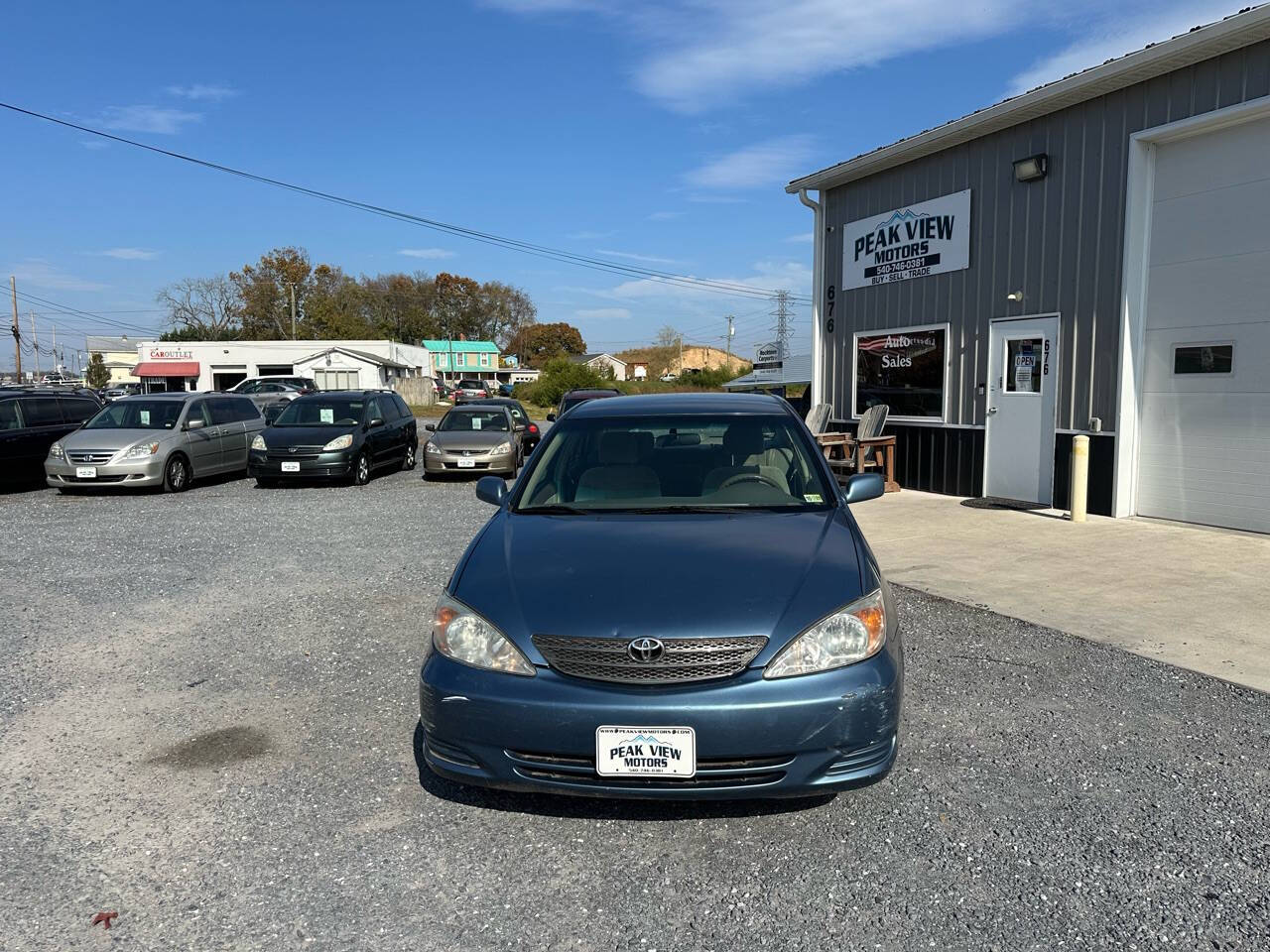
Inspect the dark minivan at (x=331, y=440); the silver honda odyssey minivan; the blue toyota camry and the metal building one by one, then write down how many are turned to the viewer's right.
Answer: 0

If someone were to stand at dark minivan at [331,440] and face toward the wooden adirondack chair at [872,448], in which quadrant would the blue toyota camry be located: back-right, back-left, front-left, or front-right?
front-right

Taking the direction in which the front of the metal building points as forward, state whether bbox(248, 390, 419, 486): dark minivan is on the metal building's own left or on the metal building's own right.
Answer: on the metal building's own right

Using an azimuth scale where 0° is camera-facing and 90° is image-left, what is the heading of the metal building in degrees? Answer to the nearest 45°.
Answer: approximately 45°

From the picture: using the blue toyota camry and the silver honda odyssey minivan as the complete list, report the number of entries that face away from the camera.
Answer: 0

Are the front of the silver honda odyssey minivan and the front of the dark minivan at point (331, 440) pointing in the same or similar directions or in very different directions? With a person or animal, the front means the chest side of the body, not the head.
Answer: same or similar directions

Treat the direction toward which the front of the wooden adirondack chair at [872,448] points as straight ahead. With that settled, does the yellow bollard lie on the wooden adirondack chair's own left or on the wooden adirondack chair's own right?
on the wooden adirondack chair's own left

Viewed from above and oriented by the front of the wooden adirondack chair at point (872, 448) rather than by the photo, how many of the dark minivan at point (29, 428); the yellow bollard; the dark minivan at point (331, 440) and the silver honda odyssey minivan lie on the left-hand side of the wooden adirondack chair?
1

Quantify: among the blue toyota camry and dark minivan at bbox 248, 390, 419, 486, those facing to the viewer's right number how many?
0

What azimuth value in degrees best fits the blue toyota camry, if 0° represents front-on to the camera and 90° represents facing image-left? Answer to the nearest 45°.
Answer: approximately 0°

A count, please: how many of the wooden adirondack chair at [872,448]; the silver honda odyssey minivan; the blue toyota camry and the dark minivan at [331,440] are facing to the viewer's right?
0

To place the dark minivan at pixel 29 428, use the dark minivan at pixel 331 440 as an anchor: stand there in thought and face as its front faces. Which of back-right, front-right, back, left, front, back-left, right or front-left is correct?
front-right

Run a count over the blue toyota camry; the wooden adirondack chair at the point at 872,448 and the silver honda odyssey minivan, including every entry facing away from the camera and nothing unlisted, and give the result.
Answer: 0

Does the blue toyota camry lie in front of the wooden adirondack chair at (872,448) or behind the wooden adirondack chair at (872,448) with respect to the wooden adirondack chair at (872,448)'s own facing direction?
in front

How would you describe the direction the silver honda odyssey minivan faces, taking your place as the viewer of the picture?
facing the viewer and to the left of the viewer
